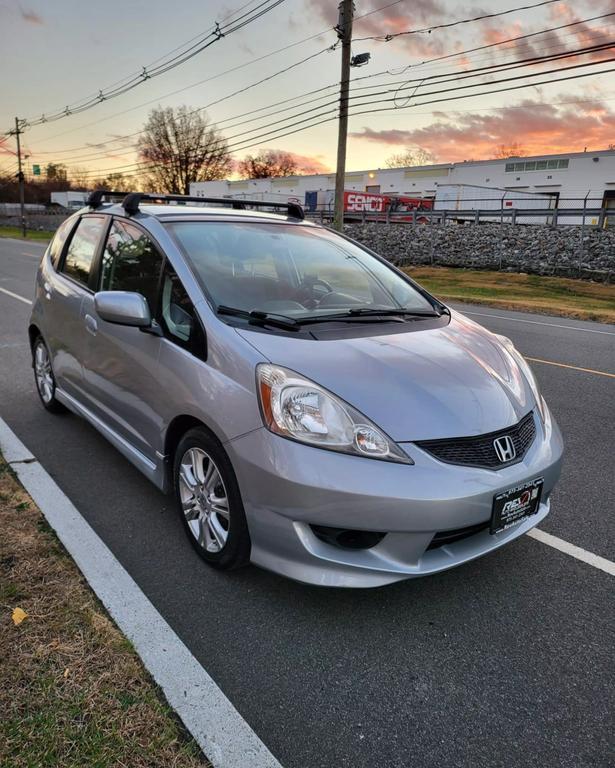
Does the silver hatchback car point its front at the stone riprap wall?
no

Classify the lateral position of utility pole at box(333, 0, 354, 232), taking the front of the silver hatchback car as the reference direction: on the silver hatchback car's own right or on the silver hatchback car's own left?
on the silver hatchback car's own left

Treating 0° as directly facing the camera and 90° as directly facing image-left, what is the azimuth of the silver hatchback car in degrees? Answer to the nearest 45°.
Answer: approximately 315°
